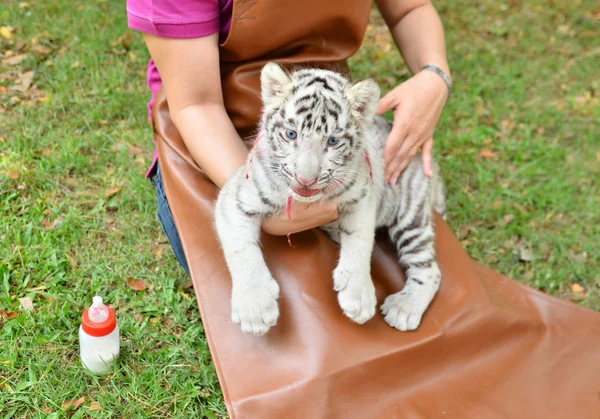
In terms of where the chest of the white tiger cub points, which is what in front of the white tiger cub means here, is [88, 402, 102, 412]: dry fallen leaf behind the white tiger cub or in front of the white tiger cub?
in front

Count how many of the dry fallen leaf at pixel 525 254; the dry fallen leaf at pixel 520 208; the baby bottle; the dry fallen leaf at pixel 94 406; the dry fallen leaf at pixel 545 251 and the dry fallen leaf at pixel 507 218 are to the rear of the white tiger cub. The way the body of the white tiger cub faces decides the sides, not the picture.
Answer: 4

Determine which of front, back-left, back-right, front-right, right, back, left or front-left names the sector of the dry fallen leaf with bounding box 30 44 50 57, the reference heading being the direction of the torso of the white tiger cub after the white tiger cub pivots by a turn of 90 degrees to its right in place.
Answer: front

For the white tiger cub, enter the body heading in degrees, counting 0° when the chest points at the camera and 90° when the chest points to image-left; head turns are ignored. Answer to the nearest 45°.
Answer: approximately 45°

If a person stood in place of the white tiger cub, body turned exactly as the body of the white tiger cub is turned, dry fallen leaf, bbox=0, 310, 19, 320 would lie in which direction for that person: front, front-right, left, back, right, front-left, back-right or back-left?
front-right

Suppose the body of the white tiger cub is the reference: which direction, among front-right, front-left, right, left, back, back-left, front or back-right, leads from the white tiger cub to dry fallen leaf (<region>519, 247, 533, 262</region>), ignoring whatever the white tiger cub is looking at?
back

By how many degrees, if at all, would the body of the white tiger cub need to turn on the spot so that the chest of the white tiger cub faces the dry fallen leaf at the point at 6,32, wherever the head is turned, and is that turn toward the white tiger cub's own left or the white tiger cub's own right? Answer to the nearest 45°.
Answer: approximately 90° to the white tiger cub's own right

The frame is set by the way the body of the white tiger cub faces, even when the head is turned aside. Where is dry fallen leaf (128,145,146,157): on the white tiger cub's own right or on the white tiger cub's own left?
on the white tiger cub's own right

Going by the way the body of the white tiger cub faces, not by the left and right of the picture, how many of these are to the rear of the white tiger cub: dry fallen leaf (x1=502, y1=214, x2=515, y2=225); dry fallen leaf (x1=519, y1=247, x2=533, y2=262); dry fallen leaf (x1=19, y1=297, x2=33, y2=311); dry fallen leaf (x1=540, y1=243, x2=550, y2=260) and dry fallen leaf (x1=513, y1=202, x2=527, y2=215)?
4

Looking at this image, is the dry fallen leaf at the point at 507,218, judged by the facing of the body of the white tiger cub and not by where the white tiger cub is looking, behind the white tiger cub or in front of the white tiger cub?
behind

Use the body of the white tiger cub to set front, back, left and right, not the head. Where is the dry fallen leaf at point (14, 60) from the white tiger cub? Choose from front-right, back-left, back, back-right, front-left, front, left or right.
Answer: right

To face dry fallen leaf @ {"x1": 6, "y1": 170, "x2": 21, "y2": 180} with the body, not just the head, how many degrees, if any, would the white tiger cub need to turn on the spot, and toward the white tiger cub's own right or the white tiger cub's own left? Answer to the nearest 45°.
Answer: approximately 90° to the white tiger cub's own right

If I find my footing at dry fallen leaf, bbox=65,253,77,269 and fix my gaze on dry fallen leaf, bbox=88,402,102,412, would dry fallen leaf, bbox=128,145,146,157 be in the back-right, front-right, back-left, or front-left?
back-left

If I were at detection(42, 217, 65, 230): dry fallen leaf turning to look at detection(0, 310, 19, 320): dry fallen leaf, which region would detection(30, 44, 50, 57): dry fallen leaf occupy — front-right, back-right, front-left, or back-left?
back-right
